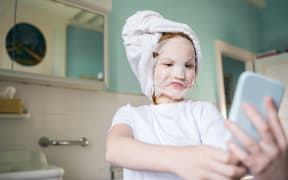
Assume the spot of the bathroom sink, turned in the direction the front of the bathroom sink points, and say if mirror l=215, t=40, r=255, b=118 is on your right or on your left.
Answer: on your left

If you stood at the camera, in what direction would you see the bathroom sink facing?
facing the viewer and to the right of the viewer

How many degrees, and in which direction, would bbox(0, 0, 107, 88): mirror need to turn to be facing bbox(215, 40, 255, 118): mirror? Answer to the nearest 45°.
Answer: approximately 90° to its left

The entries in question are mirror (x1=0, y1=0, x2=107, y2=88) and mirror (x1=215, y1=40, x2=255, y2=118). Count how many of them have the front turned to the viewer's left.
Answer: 0

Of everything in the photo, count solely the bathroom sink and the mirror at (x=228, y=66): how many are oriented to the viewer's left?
0

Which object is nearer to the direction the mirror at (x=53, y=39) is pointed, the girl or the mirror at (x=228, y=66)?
the girl

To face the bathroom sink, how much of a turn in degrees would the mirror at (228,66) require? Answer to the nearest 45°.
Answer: approximately 45° to its right

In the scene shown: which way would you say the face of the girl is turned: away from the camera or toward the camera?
toward the camera

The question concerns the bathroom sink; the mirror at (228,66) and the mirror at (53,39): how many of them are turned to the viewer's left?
0

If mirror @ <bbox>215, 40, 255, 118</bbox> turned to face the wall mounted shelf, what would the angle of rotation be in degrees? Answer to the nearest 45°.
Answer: approximately 90° to its right

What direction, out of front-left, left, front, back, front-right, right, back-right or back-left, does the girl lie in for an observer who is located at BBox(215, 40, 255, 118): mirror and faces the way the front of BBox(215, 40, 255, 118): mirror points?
front-right

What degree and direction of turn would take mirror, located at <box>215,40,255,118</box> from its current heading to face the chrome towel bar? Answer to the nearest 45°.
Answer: approximately 90° to its right
